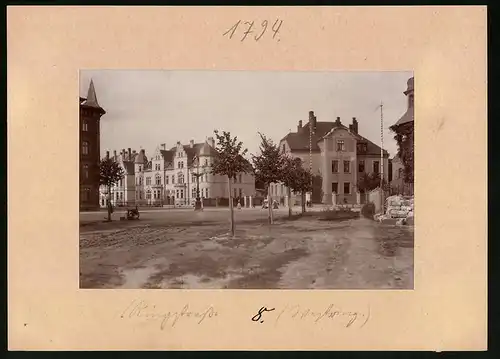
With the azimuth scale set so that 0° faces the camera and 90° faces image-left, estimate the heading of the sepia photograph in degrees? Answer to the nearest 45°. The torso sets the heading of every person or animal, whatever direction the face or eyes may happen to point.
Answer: approximately 0°
